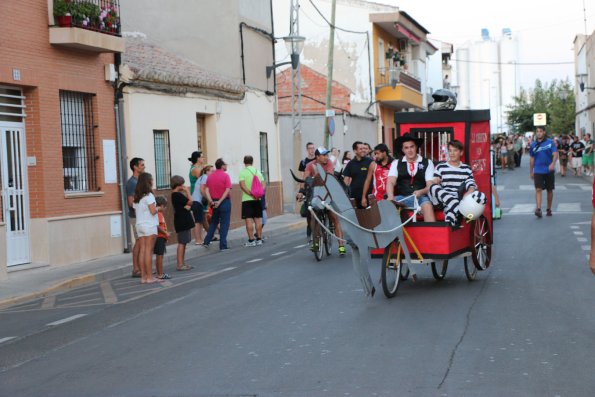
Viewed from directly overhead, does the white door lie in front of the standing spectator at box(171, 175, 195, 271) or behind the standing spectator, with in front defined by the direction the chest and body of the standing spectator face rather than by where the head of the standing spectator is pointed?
behind

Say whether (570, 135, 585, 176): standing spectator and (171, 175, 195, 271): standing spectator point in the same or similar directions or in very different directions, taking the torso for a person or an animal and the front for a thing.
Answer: very different directions

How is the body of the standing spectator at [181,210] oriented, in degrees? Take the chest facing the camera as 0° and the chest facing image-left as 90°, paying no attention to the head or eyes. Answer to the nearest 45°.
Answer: approximately 270°

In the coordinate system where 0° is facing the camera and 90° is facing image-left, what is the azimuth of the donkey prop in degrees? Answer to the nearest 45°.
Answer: approximately 45°

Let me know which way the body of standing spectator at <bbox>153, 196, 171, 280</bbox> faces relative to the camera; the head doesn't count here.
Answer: to the viewer's right

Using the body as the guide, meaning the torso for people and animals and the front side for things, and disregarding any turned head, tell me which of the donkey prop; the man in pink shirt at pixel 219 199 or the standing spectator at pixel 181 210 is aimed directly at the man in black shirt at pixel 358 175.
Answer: the standing spectator

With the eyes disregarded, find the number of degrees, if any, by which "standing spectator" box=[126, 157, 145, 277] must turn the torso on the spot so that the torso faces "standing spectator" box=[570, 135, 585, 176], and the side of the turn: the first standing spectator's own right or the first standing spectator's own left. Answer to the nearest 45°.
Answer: approximately 45° to the first standing spectator's own left

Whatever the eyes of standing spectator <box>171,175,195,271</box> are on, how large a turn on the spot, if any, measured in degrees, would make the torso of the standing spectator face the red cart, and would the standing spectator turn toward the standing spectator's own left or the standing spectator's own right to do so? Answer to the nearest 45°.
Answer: approximately 45° to the standing spectator's own right

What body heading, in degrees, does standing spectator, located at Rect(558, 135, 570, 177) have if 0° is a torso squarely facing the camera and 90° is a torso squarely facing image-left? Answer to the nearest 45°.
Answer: approximately 45°

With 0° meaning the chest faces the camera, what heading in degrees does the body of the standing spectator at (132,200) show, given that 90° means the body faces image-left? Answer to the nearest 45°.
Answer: approximately 270°

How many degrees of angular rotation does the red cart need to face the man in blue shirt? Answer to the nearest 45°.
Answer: approximately 135° to its right
